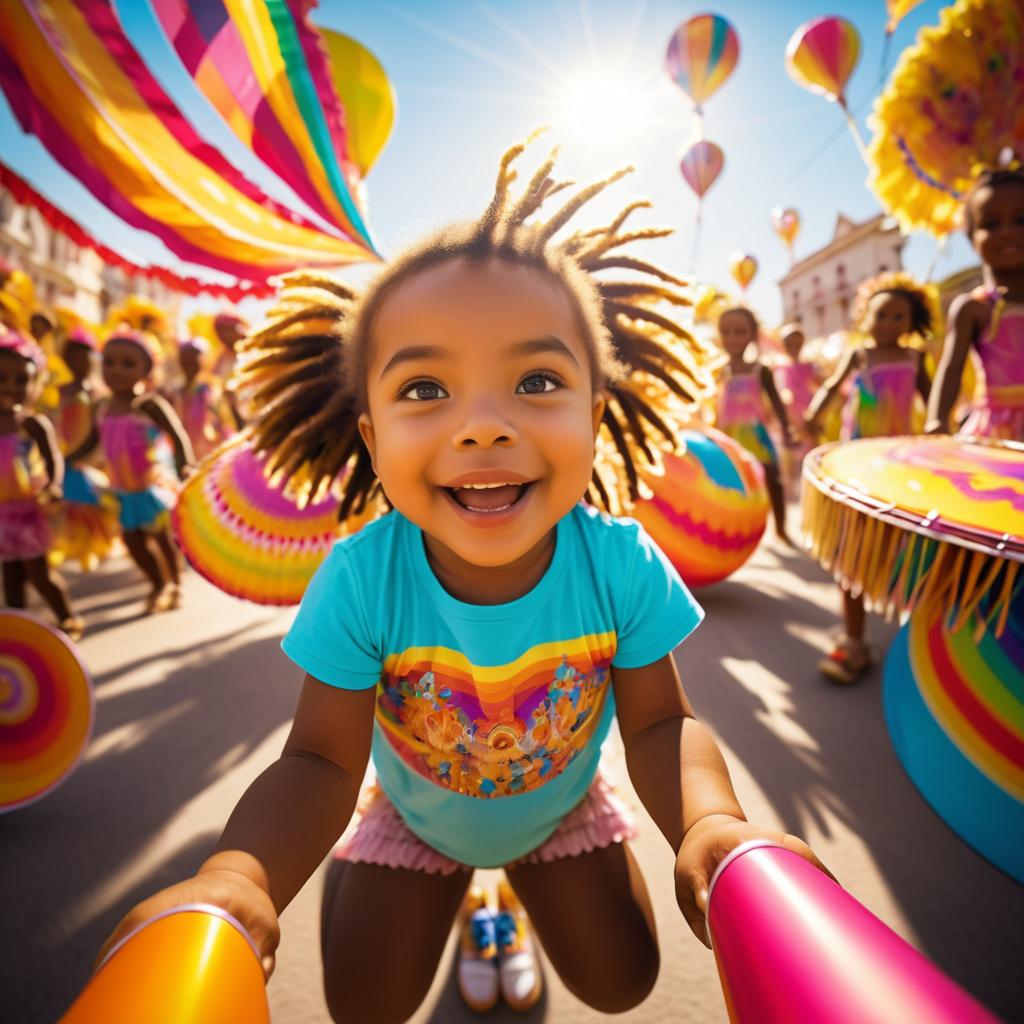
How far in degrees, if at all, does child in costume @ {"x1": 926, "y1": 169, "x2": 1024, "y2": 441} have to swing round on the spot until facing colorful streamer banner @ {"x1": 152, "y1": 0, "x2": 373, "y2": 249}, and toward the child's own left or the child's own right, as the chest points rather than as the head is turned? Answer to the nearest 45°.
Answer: approximately 45° to the child's own right

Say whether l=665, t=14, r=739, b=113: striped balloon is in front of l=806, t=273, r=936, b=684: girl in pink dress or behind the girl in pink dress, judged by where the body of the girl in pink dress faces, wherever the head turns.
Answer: behind

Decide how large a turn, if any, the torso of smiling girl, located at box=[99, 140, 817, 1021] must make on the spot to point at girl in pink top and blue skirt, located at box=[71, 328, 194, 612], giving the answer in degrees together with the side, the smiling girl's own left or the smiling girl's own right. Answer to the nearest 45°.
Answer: approximately 135° to the smiling girl's own right

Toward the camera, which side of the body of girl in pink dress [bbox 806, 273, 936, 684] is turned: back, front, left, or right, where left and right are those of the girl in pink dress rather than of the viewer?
front

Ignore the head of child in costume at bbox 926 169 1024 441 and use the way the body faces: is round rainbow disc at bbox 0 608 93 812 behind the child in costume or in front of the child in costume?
in front

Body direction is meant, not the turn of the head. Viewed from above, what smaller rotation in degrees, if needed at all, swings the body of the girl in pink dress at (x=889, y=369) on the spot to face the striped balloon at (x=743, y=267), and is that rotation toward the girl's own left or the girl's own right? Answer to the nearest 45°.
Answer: approximately 180°

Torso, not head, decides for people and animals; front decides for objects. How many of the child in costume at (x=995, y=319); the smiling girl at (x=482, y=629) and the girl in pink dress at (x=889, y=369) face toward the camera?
3

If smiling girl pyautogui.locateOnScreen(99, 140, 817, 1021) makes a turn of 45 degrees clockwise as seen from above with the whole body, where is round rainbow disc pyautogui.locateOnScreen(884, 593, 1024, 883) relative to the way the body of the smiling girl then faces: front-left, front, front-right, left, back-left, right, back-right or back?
back-left

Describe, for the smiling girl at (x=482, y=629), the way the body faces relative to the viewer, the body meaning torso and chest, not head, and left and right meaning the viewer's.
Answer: facing the viewer

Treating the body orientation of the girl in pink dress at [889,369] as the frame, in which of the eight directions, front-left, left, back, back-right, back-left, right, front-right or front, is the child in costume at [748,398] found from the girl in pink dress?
back-right

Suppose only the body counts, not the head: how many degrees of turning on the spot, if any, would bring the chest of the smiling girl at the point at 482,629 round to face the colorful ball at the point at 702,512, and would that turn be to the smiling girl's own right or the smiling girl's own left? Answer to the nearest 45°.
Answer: approximately 135° to the smiling girl's own left

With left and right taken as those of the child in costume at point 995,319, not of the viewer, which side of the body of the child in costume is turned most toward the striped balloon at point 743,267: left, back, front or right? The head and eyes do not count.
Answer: back

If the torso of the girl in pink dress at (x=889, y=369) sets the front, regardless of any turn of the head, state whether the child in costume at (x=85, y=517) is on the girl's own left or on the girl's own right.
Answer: on the girl's own right

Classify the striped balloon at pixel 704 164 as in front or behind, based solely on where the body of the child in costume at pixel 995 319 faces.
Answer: behind
